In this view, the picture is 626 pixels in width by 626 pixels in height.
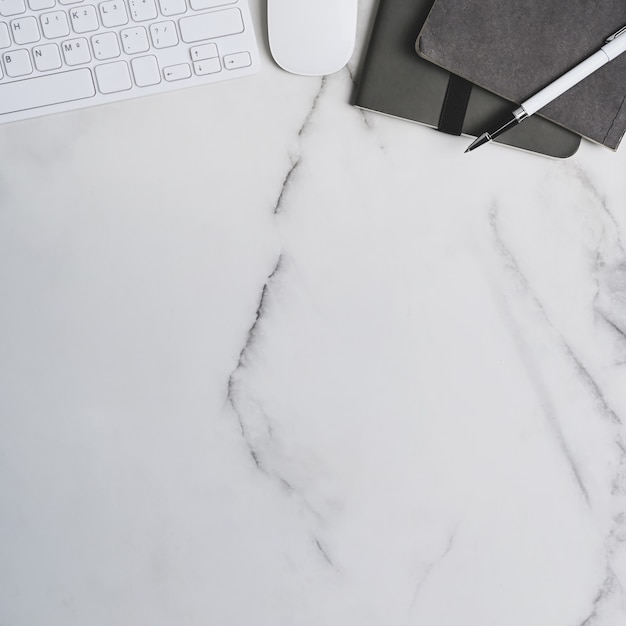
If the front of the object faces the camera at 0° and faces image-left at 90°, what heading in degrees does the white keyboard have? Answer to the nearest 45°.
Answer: approximately 0°

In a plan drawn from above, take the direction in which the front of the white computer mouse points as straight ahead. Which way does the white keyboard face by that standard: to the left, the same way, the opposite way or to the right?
the opposite way

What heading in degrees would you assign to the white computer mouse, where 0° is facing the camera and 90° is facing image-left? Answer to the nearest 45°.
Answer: approximately 180°
